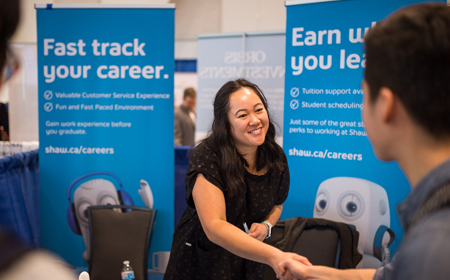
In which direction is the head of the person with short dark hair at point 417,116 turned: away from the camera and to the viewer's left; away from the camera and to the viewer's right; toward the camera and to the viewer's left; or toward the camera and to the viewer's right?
away from the camera and to the viewer's left

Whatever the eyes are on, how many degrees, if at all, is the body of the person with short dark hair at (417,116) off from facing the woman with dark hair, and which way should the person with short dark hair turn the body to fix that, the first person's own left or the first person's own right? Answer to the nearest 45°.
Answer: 0° — they already face them

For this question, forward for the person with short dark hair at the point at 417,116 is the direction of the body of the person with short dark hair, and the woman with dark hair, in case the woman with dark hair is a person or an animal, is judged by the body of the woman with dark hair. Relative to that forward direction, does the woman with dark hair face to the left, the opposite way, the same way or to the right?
the opposite way

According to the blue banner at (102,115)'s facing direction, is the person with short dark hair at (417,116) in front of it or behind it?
in front

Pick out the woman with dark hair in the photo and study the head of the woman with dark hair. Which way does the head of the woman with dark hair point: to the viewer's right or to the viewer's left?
to the viewer's right

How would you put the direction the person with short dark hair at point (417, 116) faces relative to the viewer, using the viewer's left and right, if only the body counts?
facing away from the viewer and to the left of the viewer

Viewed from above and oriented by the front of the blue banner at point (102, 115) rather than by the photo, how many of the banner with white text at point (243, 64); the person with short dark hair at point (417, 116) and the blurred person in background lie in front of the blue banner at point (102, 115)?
1

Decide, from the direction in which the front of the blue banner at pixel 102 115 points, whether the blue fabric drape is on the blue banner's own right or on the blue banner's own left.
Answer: on the blue banner's own right

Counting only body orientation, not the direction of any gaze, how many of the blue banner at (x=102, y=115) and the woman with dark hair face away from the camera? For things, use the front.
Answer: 0
